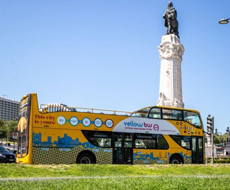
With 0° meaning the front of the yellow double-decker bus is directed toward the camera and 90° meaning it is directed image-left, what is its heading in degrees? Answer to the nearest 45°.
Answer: approximately 225°

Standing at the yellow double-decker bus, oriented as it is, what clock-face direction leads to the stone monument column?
The stone monument column is roughly at 11 o'clock from the yellow double-decker bus.
